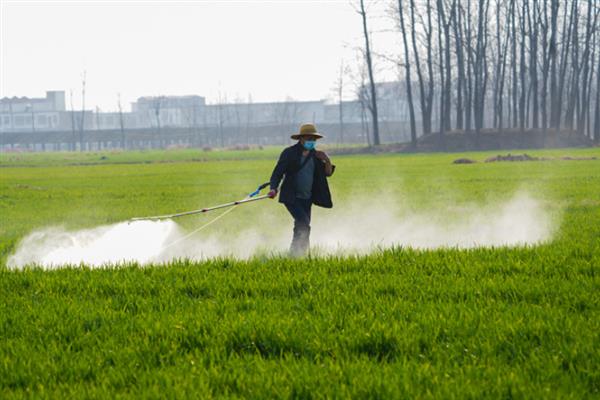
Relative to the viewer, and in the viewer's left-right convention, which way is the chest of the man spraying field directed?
facing the viewer
